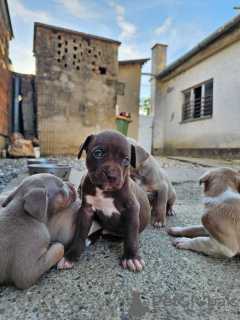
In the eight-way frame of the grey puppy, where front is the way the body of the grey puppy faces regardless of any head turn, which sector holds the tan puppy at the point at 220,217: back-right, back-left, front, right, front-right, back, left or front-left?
front-right

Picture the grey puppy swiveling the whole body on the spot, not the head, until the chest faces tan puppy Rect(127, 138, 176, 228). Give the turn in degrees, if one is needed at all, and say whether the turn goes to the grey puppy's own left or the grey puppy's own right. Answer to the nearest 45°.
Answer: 0° — it already faces it

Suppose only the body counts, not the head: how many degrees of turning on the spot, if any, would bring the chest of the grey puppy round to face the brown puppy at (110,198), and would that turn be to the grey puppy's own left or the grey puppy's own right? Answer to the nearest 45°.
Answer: approximately 45° to the grey puppy's own right

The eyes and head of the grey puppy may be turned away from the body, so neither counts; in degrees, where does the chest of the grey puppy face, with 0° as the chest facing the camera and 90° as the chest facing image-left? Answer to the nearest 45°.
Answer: approximately 225°
